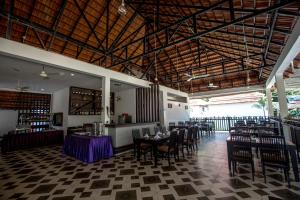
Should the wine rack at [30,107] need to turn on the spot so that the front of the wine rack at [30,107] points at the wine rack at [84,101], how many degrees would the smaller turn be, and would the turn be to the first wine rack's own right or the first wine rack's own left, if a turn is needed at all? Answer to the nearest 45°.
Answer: approximately 45° to the first wine rack's own left

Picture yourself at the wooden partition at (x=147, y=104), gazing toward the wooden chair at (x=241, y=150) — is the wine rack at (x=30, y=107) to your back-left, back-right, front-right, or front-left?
back-right

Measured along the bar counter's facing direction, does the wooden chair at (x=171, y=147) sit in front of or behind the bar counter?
in front

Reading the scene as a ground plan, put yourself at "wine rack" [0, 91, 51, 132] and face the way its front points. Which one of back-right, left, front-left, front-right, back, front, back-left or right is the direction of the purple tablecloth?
front

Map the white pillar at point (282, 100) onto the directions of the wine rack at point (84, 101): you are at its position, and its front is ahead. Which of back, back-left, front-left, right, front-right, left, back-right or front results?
front

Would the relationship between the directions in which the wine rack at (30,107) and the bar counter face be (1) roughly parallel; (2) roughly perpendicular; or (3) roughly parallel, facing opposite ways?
roughly parallel

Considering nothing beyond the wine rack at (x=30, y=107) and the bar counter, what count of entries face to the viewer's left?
0

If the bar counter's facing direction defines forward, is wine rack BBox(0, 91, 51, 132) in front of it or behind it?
behind

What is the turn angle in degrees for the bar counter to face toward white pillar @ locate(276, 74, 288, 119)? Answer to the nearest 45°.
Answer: approximately 45° to its left

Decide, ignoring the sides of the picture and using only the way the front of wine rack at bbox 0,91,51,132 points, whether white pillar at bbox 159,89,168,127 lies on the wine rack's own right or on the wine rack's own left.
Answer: on the wine rack's own left

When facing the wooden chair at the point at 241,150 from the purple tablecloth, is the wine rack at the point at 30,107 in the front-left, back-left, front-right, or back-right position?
back-left

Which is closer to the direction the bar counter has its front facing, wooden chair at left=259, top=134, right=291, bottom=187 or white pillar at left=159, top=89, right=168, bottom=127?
the wooden chair

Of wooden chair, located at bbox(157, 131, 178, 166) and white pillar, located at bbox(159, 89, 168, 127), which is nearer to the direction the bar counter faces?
the wooden chair

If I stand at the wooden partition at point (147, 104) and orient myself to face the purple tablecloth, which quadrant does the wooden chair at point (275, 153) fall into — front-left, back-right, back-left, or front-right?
front-left

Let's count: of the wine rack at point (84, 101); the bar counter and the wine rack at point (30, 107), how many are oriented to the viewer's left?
0

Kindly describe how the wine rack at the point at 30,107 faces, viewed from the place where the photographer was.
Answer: facing the viewer

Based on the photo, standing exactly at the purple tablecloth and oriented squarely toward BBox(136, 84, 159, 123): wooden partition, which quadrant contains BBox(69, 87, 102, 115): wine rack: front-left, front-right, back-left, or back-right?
front-left
